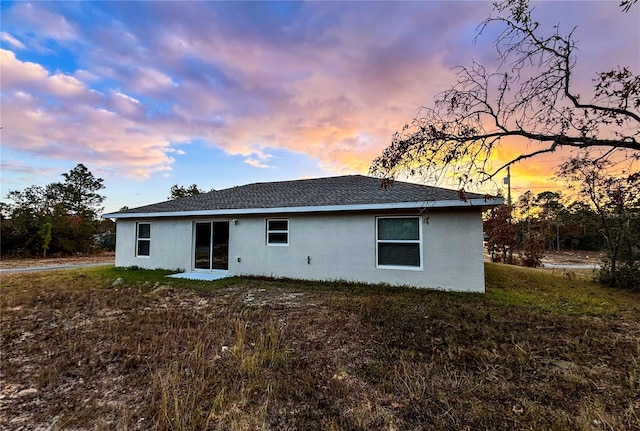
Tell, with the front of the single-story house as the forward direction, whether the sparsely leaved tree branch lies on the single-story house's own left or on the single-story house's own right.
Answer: on the single-story house's own right

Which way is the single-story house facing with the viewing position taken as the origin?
facing away from the viewer and to the right of the viewer
